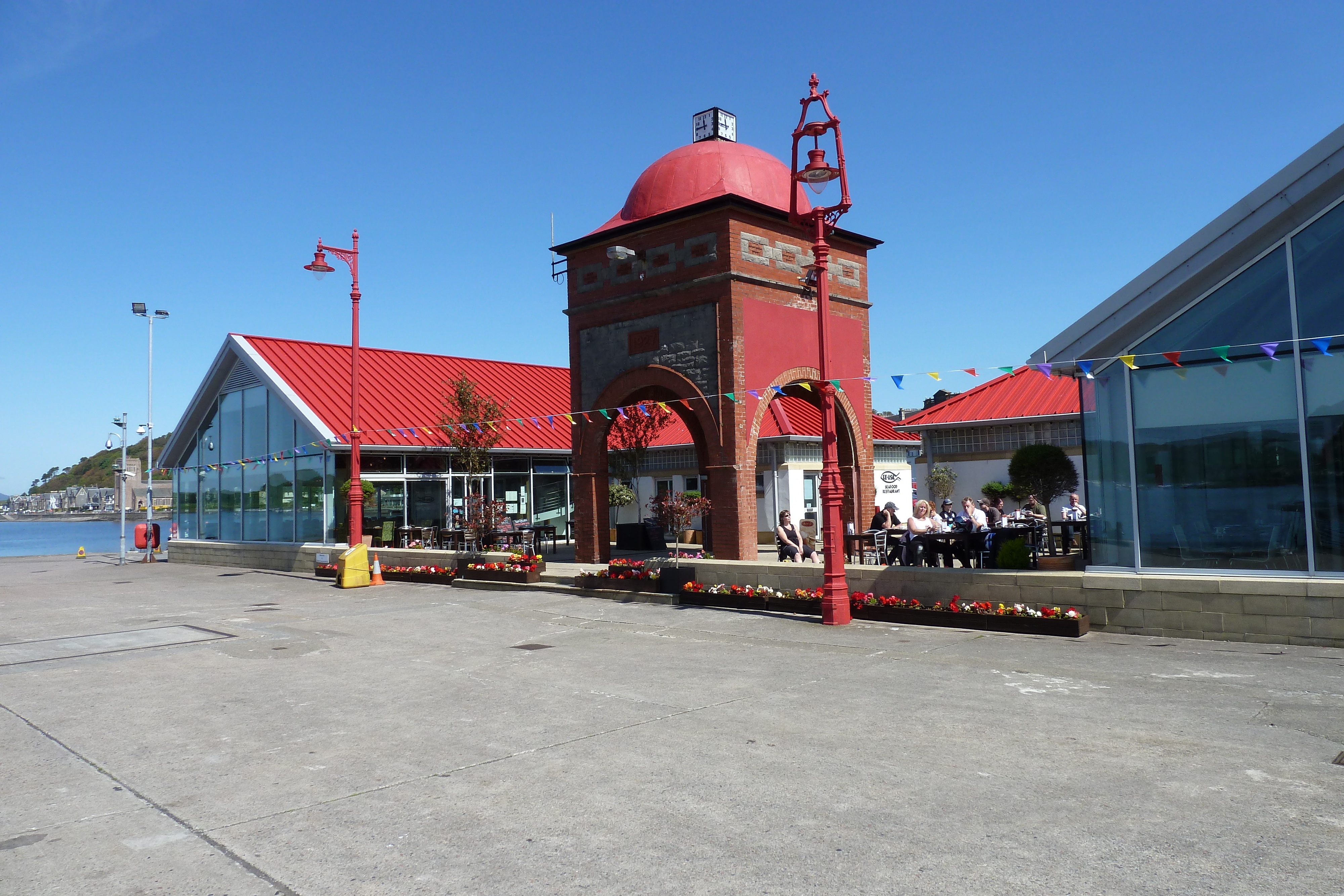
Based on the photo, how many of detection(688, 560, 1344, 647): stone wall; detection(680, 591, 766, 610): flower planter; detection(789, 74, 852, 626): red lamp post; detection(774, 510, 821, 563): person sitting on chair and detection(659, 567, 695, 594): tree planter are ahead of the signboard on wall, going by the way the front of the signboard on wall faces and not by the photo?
5

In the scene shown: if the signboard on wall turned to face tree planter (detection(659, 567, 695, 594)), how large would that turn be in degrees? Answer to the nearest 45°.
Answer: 0° — it already faces it

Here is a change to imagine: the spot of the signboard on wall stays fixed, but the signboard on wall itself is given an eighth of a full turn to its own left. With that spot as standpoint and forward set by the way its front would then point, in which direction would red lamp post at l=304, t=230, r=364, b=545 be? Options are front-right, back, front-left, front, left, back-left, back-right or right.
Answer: right

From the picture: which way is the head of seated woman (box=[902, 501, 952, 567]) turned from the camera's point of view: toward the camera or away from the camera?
toward the camera

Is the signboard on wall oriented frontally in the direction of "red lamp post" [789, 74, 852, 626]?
yes

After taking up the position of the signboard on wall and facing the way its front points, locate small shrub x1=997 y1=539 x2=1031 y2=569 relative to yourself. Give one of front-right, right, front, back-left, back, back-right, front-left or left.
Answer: front

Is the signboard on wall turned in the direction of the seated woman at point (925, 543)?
yes

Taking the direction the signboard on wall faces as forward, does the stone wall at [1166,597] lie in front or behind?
in front

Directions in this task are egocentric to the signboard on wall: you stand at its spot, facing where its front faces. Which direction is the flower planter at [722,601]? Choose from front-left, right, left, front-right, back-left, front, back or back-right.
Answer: front

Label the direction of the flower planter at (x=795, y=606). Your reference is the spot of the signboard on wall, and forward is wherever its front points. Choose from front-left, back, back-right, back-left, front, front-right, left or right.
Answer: front

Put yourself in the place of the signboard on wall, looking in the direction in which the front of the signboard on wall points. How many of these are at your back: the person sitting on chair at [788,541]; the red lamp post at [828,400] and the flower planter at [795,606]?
0

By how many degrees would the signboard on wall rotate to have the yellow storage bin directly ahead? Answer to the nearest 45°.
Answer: approximately 45° to its right

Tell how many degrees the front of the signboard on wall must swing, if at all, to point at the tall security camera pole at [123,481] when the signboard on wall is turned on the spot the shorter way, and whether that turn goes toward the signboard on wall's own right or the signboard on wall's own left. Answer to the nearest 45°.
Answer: approximately 90° to the signboard on wall's own right

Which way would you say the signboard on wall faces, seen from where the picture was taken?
facing the viewer
